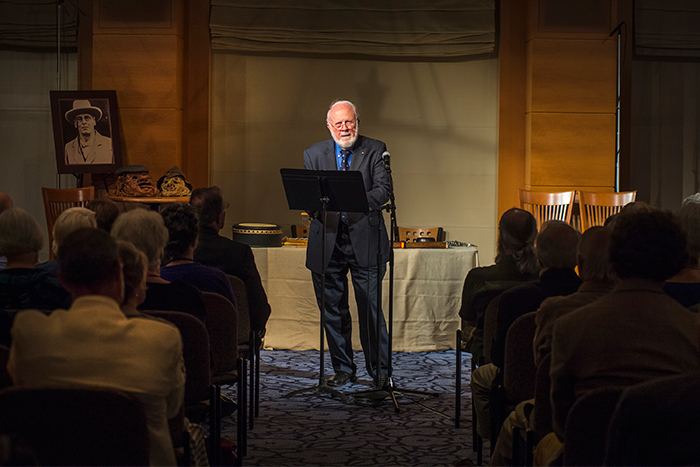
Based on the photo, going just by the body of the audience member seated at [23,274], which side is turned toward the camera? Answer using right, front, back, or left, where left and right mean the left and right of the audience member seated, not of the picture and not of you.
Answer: back

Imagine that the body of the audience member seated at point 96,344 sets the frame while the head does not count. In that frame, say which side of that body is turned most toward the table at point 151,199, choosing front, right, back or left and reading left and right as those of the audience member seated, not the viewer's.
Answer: front

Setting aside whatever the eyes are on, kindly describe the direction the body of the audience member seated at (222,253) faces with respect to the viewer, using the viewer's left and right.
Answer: facing away from the viewer and to the right of the viewer

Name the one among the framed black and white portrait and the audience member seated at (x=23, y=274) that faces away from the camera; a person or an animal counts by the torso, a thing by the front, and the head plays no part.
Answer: the audience member seated

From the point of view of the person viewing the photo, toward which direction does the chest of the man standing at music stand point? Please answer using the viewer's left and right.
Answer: facing the viewer

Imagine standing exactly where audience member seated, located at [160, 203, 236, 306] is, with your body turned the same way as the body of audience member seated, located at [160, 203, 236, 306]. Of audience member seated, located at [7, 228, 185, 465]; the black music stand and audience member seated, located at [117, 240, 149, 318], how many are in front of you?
1

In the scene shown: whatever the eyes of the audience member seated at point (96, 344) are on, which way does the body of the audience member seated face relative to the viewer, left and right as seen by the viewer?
facing away from the viewer

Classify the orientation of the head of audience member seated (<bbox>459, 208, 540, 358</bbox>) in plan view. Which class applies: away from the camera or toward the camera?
away from the camera

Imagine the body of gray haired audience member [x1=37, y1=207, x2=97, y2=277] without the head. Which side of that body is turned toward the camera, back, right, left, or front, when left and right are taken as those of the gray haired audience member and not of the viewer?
back

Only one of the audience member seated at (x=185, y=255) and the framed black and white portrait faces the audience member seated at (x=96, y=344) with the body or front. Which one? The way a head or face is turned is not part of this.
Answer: the framed black and white portrait

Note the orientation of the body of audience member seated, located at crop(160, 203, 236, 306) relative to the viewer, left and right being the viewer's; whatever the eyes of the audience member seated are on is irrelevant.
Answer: facing away from the viewer and to the right of the viewer

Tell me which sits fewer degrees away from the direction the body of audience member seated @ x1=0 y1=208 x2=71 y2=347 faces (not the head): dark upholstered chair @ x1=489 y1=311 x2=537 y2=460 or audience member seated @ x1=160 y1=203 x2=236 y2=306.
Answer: the audience member seated

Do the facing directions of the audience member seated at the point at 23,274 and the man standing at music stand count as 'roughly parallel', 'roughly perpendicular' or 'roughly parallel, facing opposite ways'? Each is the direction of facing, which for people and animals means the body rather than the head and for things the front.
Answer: roughly parallel, facing opposite ways

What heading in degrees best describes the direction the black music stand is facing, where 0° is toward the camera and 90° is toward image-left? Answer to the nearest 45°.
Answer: approximately 180°

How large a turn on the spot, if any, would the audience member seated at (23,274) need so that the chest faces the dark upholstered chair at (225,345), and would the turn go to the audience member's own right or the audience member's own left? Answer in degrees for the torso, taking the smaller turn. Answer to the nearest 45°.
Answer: approximately 90° to the audience member's own right

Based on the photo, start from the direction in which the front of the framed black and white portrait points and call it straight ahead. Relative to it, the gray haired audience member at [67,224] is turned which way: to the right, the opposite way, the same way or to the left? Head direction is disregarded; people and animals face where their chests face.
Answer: the opposite way
